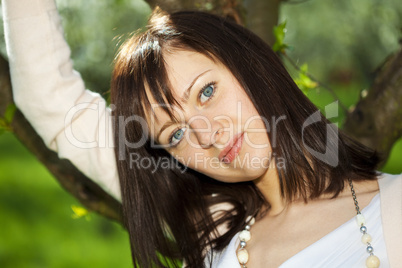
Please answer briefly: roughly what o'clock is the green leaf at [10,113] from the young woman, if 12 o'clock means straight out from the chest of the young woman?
The green leaf is roughly at 3 o'clock from the young woman.

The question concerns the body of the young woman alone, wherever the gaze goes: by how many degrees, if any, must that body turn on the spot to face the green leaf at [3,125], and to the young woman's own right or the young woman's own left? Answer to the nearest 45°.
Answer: approximately 90° to the young woman's own right

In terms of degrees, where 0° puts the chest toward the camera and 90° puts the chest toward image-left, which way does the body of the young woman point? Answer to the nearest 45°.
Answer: approximately 0°
